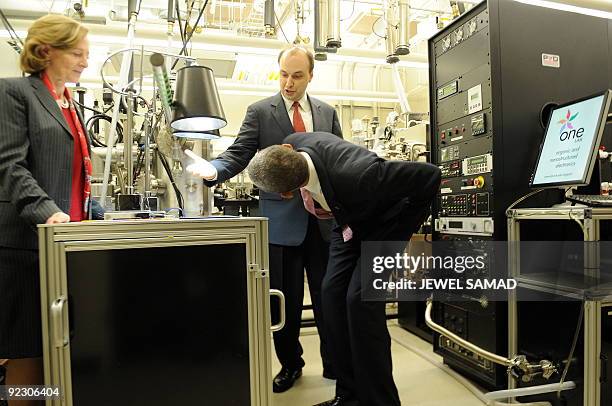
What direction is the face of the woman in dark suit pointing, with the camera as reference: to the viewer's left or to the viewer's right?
to the viewer's right

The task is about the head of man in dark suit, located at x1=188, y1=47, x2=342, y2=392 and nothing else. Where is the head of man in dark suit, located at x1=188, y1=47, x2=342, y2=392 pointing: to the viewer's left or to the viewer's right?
to the viewer's left

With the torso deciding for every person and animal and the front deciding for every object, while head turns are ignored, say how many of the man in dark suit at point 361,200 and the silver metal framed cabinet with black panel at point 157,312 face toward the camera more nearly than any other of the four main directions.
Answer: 1

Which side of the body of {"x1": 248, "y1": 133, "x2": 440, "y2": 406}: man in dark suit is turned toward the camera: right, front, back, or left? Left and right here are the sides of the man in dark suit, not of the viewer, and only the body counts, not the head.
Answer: left

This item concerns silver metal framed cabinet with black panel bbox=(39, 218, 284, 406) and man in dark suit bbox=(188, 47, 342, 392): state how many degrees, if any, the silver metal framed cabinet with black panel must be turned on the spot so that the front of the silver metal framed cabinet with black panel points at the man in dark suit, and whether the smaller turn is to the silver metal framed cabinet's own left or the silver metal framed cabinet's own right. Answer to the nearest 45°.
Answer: approximately 135° to the silver metal framed cabinet's own left

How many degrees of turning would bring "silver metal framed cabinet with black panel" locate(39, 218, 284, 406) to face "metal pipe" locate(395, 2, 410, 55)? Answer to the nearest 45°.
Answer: approximately 135° to its left
